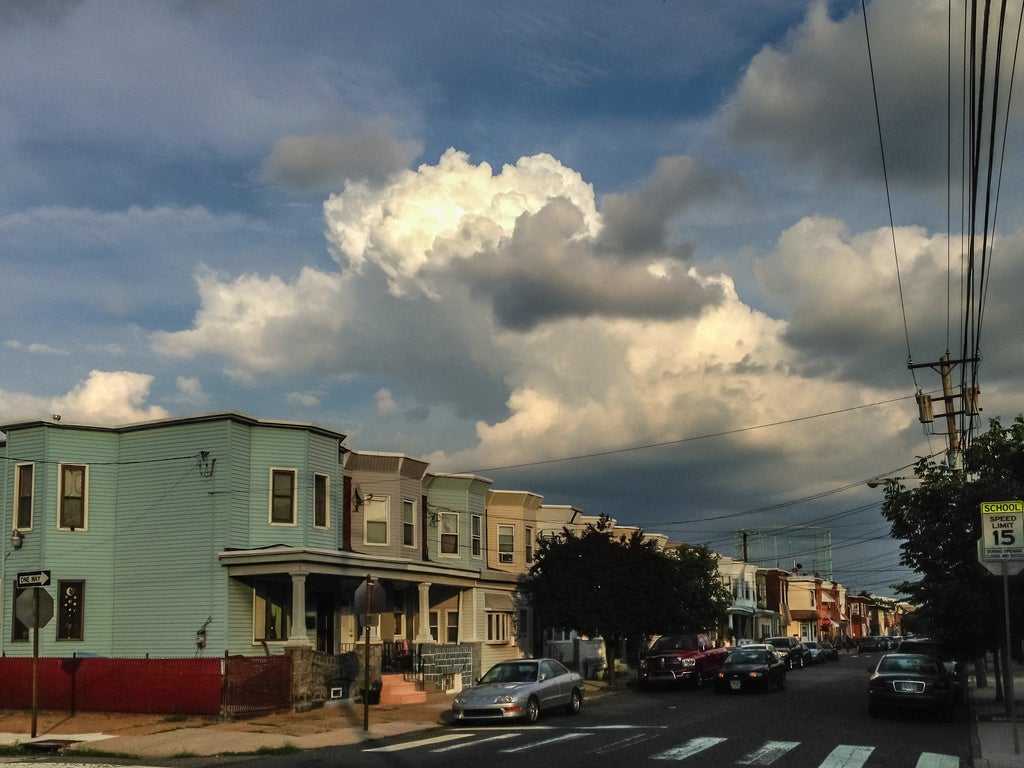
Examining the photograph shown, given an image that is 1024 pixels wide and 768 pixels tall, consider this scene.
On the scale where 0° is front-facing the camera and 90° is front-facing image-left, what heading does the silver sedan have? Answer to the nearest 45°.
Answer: approximately 45°

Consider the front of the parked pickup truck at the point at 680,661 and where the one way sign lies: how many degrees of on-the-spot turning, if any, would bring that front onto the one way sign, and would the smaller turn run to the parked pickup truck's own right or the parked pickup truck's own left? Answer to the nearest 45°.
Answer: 0° — it already faces it

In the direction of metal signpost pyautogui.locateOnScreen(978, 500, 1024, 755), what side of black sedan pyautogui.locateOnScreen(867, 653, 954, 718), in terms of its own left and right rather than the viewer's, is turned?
back

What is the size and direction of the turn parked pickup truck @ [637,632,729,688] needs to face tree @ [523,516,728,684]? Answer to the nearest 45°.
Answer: approximately 90° to its right

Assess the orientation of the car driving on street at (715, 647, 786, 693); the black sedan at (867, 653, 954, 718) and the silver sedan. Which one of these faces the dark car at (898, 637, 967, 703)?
the black sedan

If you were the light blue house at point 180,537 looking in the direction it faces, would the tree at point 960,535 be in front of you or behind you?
in front

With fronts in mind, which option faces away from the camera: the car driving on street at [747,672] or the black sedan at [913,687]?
the black sedan

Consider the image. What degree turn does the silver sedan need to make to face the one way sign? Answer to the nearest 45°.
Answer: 0° — it already faces it

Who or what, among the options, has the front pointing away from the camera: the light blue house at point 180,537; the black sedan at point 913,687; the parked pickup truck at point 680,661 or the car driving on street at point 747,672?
the black sedan

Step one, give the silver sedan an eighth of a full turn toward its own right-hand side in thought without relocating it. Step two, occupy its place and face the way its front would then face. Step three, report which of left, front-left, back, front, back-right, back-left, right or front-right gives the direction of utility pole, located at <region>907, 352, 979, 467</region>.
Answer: back-right

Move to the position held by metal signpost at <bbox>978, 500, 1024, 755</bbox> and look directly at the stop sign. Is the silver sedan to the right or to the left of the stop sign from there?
right

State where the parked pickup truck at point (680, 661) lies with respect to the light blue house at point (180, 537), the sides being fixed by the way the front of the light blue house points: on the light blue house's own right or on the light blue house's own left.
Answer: on the light blue house's own left

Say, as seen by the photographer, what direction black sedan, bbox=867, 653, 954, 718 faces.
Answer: facing away from the viewer

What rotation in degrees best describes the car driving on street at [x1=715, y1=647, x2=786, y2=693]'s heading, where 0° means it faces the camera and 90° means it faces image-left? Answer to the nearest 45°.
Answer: approximately 45°

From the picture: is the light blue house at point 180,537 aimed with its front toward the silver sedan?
yes

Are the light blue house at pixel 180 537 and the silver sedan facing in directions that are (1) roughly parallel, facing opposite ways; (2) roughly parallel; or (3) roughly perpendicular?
roughly perpendicular

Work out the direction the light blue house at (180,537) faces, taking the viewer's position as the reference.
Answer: facing the viewer and to the right of the viewer
